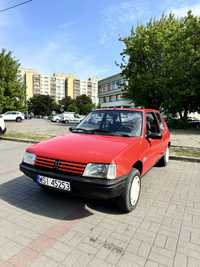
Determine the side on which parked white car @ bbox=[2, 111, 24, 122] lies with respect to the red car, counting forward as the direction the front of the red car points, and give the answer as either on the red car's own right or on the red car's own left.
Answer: on the red car's own right

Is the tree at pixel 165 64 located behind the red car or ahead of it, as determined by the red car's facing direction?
behind

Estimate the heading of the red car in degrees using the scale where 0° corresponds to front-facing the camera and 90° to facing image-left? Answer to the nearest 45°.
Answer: approximately 45°

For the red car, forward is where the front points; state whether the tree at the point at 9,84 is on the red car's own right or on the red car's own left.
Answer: on the red car's own right
